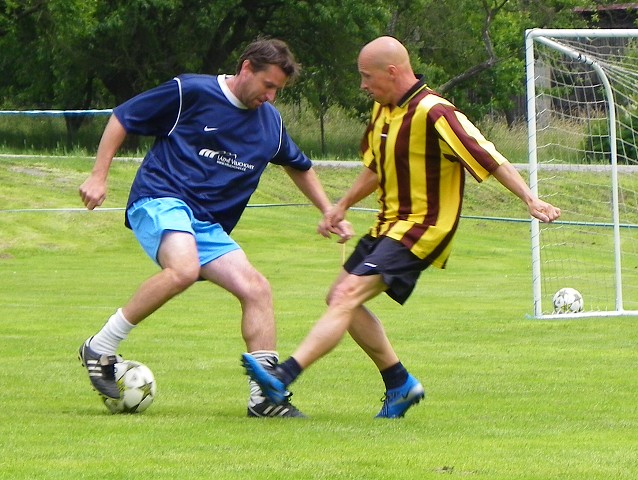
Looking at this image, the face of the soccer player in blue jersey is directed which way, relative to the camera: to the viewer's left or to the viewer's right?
to the viewer's right

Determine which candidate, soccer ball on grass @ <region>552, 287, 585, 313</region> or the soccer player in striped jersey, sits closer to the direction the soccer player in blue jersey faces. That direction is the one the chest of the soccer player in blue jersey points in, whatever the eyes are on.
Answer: the soccer player in striped jersey

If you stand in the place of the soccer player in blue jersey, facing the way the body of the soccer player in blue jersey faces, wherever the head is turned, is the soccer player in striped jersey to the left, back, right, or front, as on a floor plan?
left

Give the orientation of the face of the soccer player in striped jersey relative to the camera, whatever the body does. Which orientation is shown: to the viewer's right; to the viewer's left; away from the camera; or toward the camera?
to the viewer's left

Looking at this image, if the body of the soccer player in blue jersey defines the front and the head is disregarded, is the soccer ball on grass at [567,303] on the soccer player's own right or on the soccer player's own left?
on the soccer player's own left

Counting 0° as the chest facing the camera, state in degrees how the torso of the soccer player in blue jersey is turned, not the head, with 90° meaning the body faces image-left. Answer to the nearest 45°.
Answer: approximately 315°
